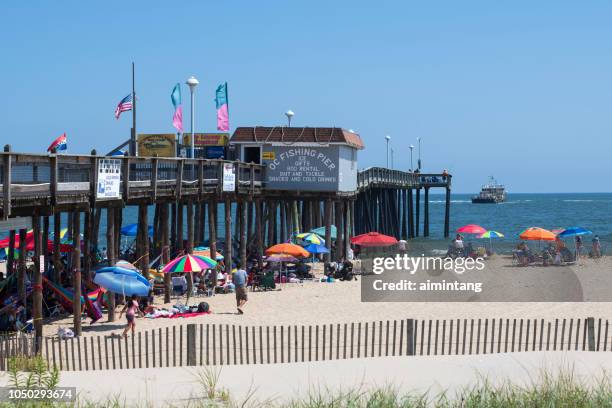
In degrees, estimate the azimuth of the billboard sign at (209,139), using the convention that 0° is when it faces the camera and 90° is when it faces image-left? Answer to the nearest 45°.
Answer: approximately 0°

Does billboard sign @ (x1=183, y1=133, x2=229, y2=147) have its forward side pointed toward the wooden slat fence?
yes

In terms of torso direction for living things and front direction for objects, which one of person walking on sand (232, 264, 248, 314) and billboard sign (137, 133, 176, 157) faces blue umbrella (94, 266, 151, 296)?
the billboard sign

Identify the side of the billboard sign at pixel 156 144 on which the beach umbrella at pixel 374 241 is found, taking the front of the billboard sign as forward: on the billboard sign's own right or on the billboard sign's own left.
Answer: on the billboard sign's own left

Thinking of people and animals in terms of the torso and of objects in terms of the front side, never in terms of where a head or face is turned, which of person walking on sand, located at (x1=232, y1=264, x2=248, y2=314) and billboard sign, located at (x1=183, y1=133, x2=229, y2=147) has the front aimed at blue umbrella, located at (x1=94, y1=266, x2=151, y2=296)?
the billboard sign

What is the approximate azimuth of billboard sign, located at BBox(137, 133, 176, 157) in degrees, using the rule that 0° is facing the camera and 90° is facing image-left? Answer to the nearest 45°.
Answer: approximately 0°
